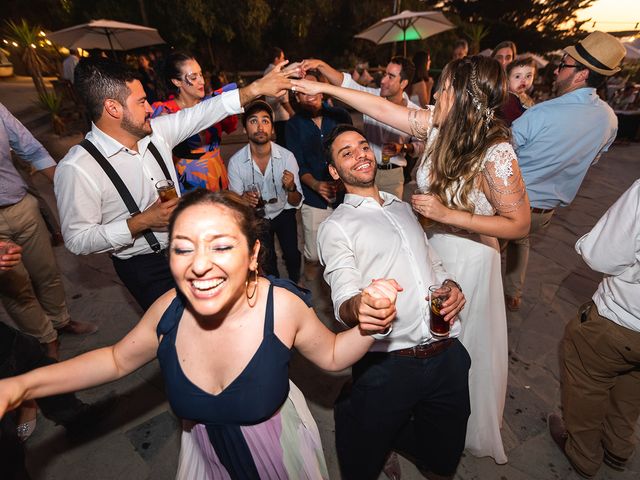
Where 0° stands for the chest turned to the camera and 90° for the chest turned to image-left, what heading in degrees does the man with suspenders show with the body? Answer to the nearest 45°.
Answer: approximately 315°

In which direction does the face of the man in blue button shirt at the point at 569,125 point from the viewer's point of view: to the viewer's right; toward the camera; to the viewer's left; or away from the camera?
to the viewer's left

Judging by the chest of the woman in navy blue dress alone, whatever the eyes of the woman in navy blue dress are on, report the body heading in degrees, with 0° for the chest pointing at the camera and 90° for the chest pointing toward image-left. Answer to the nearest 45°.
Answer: approximately 0°

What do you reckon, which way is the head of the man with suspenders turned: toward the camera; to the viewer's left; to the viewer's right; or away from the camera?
to the viewer's right

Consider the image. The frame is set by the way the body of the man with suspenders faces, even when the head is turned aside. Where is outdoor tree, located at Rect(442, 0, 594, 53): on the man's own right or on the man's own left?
on the man's own left

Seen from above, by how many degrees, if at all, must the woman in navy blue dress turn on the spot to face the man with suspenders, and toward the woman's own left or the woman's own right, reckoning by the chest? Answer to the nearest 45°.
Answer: approximately 180°

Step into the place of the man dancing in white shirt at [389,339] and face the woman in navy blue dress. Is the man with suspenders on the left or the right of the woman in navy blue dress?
right

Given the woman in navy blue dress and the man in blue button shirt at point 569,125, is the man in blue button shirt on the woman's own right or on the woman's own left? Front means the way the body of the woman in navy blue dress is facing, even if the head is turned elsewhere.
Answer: on the woman's own left
